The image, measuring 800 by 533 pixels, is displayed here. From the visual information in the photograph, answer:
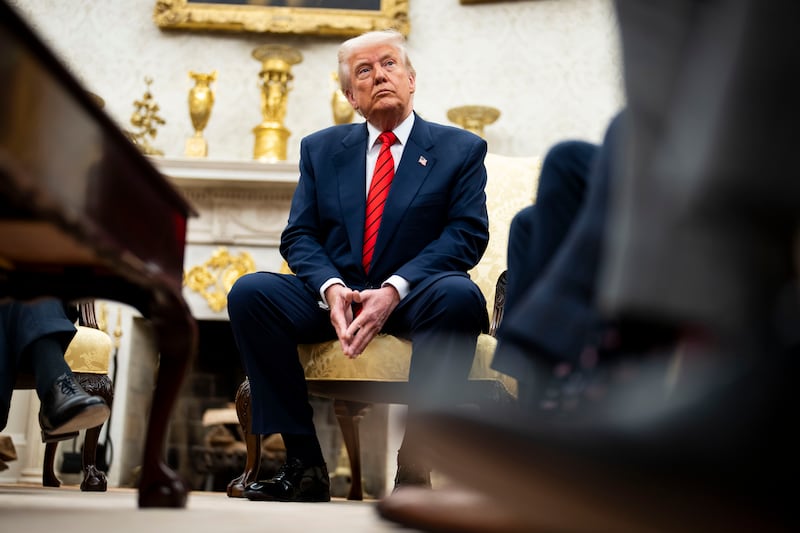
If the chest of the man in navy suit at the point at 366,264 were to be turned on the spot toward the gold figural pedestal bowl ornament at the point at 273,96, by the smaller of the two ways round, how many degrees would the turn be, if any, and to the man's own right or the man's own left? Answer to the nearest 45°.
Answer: approximately 180°

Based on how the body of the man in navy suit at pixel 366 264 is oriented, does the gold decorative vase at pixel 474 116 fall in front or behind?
behind

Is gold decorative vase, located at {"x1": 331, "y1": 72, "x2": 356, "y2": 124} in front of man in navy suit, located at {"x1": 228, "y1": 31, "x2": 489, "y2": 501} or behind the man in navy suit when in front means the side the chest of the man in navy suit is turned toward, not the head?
behind
